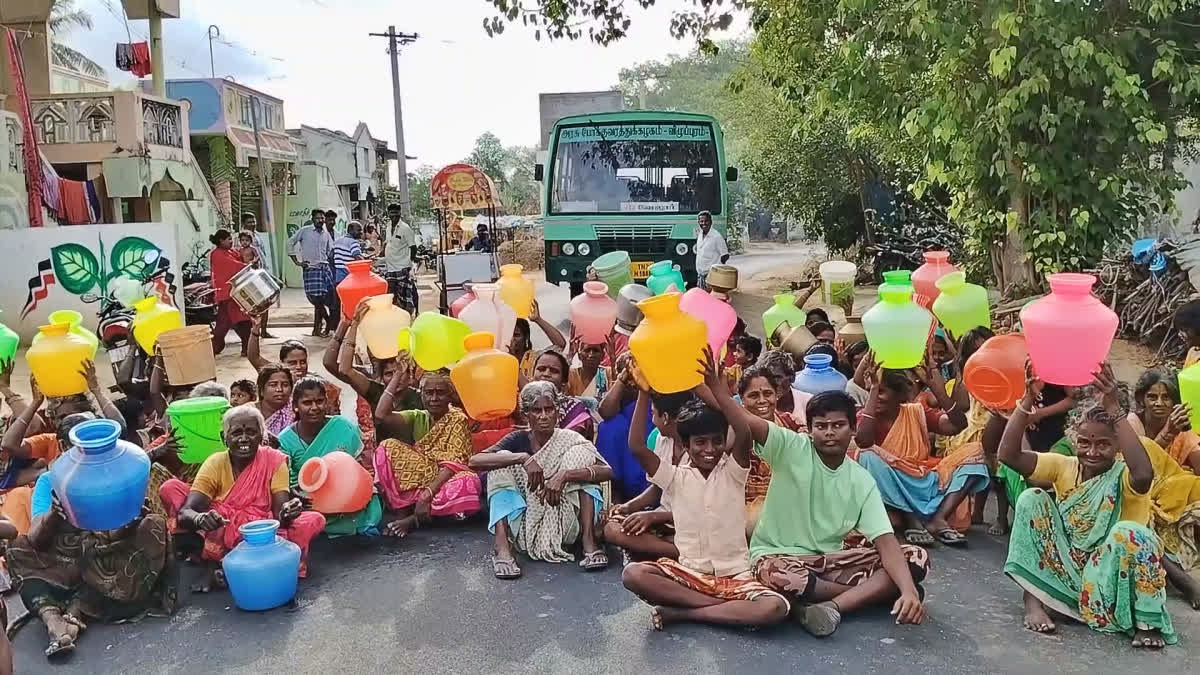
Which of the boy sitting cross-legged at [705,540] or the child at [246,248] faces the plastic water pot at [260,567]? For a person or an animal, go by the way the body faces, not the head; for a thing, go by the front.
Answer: the child

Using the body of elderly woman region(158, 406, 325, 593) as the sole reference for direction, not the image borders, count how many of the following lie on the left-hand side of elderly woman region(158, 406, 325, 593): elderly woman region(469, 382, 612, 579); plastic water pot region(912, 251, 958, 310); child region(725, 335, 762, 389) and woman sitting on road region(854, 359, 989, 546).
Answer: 4

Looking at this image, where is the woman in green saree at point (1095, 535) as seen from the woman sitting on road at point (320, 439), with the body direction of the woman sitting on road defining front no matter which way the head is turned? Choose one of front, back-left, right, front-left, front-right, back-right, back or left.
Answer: front-left

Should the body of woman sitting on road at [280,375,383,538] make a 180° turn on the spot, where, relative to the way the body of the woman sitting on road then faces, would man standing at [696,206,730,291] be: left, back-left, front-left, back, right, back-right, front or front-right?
front-right

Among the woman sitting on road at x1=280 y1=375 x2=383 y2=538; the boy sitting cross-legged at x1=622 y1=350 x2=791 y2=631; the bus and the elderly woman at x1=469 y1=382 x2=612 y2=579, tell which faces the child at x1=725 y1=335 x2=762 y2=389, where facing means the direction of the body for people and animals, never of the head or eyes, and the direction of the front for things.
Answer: the bus

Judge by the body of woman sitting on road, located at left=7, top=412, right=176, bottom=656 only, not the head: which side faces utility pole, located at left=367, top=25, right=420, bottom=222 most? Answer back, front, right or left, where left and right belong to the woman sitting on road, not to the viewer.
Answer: back

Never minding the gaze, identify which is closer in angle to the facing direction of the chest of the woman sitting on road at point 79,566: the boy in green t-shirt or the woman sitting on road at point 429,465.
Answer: the boy in green t-shirt

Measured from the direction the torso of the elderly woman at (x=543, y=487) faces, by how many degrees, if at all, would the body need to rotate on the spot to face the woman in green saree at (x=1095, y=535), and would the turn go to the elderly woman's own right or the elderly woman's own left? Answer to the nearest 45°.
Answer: approximately 45° to the elderly woman's own left

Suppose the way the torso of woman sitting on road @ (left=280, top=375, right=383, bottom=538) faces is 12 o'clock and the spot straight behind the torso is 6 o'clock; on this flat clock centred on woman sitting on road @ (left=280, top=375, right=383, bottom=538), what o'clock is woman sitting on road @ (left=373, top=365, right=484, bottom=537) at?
woman sitting on road @ (left=373, top=365, right=484, bottom=537) is roughly at 9 o'clock from woman sitting on road @ (left=280, top=375, right=383, bottom=538).

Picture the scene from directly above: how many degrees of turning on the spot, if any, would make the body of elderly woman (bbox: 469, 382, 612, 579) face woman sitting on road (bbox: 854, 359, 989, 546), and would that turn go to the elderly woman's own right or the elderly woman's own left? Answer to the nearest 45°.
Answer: approximately 90° to the elderly woman's own left

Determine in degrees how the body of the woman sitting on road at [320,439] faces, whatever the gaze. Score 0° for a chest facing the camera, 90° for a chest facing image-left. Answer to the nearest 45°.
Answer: approximately 0°
